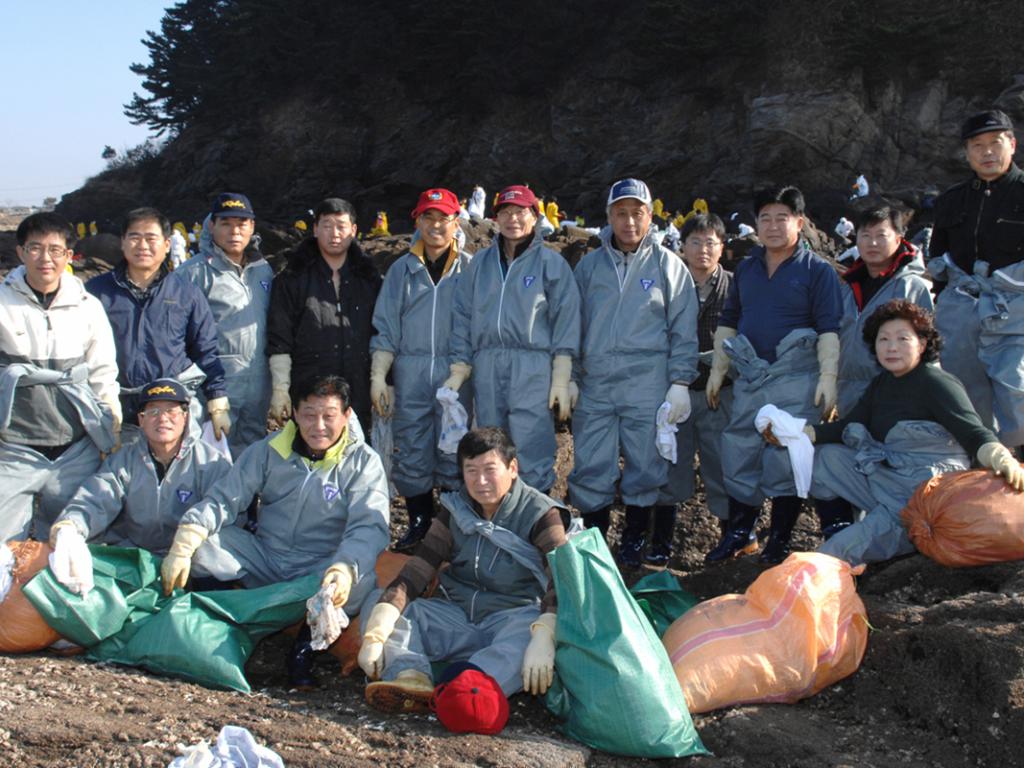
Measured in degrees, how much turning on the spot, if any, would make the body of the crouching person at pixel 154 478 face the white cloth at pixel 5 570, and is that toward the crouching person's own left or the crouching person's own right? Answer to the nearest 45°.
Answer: approximately 45° to the crouching person's own right

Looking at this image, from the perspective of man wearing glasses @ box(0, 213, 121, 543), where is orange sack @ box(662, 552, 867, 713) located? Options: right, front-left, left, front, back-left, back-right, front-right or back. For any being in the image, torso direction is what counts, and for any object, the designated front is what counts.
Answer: front-left

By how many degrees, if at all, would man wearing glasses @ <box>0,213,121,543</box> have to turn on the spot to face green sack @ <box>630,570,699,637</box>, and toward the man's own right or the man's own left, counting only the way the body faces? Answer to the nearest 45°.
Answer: approximately 45° to the man's own left

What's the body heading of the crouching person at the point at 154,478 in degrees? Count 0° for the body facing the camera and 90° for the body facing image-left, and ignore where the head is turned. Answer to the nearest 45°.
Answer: approximately 0°

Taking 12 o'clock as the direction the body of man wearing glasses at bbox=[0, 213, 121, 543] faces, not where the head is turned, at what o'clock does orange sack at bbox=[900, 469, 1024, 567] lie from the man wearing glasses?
The orange sack is roughly at 10 o'clock from the man wearing glasses.

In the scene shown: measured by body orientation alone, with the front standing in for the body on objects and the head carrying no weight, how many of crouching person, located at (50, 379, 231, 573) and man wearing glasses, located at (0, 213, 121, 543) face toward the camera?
2

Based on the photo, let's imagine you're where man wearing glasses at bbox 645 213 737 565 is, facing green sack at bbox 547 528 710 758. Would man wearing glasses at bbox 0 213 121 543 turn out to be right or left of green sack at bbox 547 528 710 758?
right
